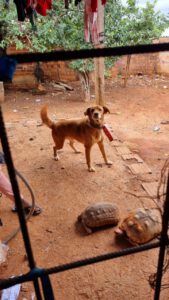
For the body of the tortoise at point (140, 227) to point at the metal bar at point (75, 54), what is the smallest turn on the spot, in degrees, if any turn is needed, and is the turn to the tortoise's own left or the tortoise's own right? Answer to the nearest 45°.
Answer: approximately 45° to the tortoise's own left

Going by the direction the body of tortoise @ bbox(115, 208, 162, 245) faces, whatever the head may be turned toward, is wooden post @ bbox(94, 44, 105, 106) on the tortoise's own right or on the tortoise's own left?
on the tortoise's own right

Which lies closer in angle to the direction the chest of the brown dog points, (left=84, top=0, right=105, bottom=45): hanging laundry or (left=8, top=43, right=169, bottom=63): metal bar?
the metal bar

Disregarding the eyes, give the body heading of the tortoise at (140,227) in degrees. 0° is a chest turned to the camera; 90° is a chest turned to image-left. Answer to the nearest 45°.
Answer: approximately 45°

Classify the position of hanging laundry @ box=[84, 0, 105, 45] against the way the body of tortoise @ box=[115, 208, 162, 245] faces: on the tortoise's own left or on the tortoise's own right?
on the tortoise's own right

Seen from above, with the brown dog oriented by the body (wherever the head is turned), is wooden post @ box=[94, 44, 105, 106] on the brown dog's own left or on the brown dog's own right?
on the brown dog's own left
